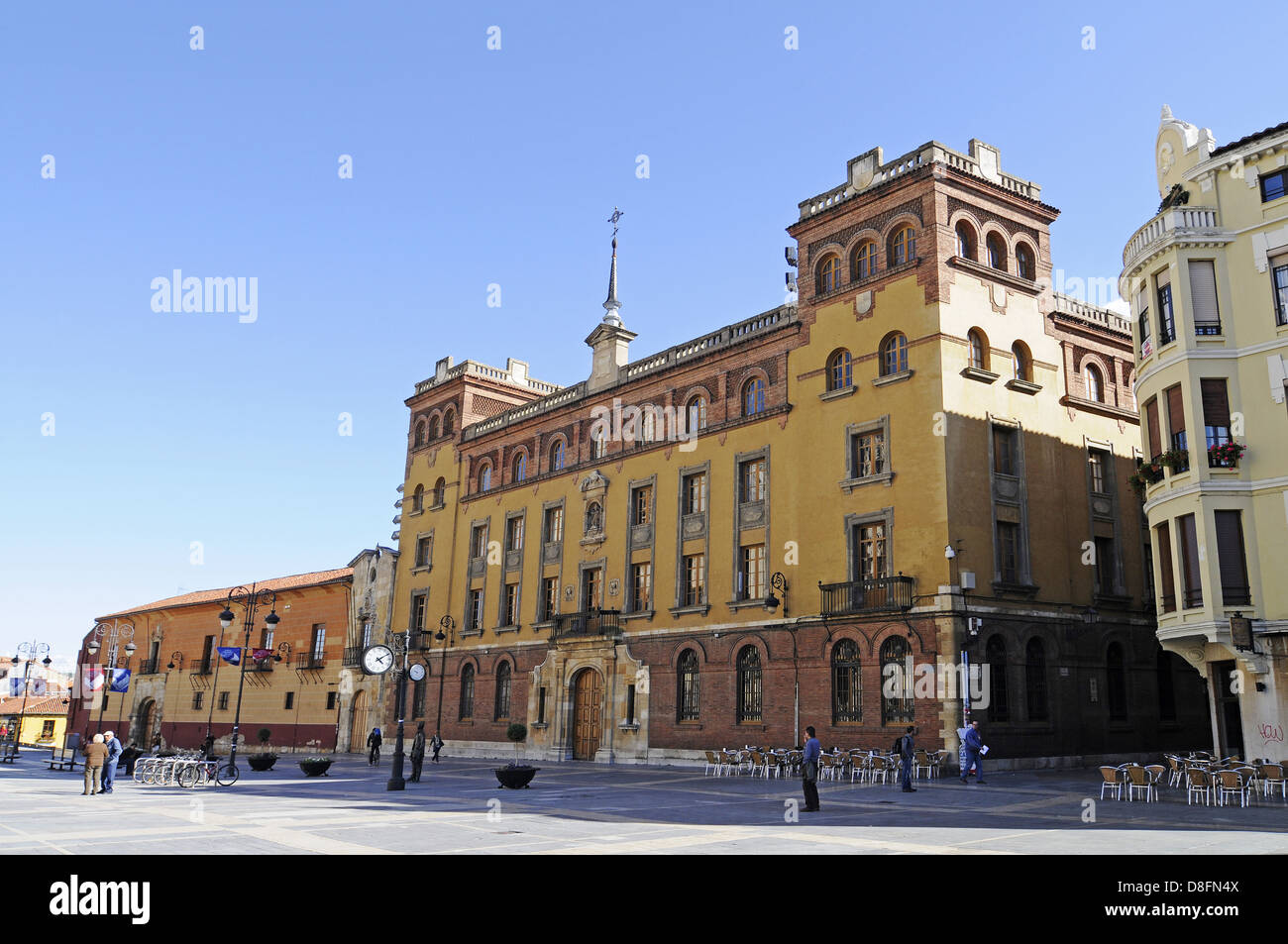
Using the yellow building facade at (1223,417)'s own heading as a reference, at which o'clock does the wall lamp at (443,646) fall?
The wall lamp is roughly at 2 o'clock from the yellow building facade.

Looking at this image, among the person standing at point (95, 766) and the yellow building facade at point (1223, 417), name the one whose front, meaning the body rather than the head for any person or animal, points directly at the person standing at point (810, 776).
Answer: the yellow building facade

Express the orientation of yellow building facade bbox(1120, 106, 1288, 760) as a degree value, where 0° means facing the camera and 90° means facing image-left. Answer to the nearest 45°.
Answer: approximately 45°

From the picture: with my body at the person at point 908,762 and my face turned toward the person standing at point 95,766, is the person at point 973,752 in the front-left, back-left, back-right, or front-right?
back-right

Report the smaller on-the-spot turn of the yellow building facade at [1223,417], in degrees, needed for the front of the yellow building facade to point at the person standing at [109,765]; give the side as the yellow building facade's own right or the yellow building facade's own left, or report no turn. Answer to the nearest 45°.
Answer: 0° — it already faces them

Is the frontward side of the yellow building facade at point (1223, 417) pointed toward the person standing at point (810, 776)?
yes
